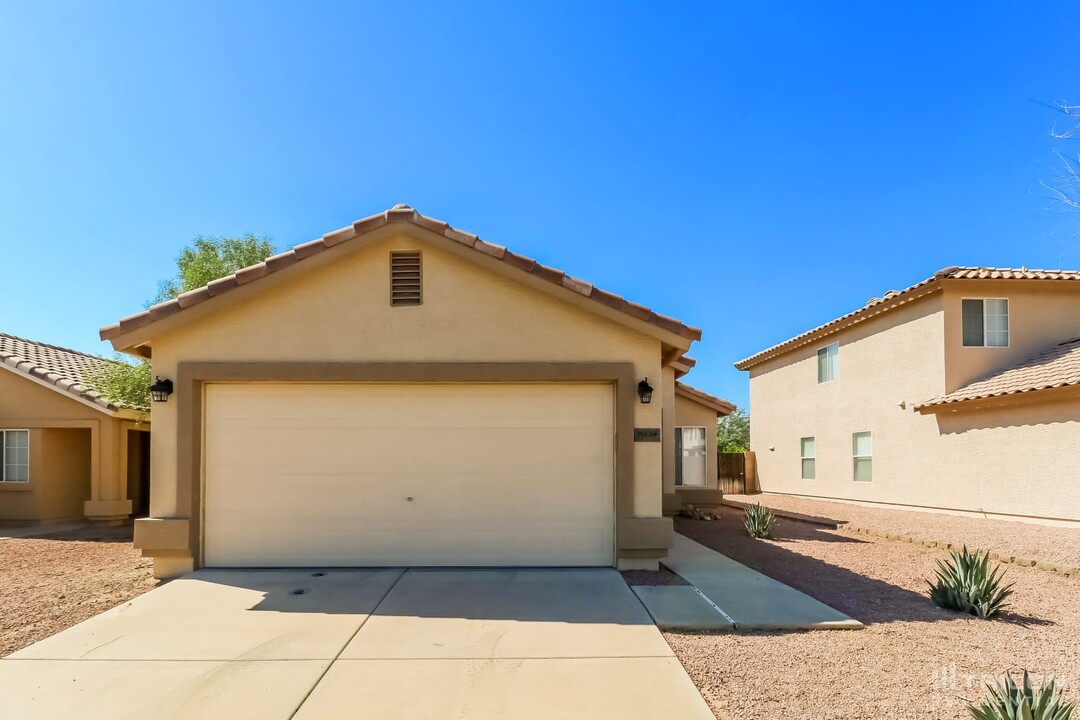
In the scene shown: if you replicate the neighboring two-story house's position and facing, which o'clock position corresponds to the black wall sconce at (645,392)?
The black wall sconce is roughly at 2 o'clock from the neighboring two-story house.

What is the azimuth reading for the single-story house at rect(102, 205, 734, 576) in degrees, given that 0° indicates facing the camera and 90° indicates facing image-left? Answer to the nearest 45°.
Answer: approximately 0°

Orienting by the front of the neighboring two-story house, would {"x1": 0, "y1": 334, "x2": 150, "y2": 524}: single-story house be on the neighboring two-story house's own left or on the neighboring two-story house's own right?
on the neighboring two-story house's own right
